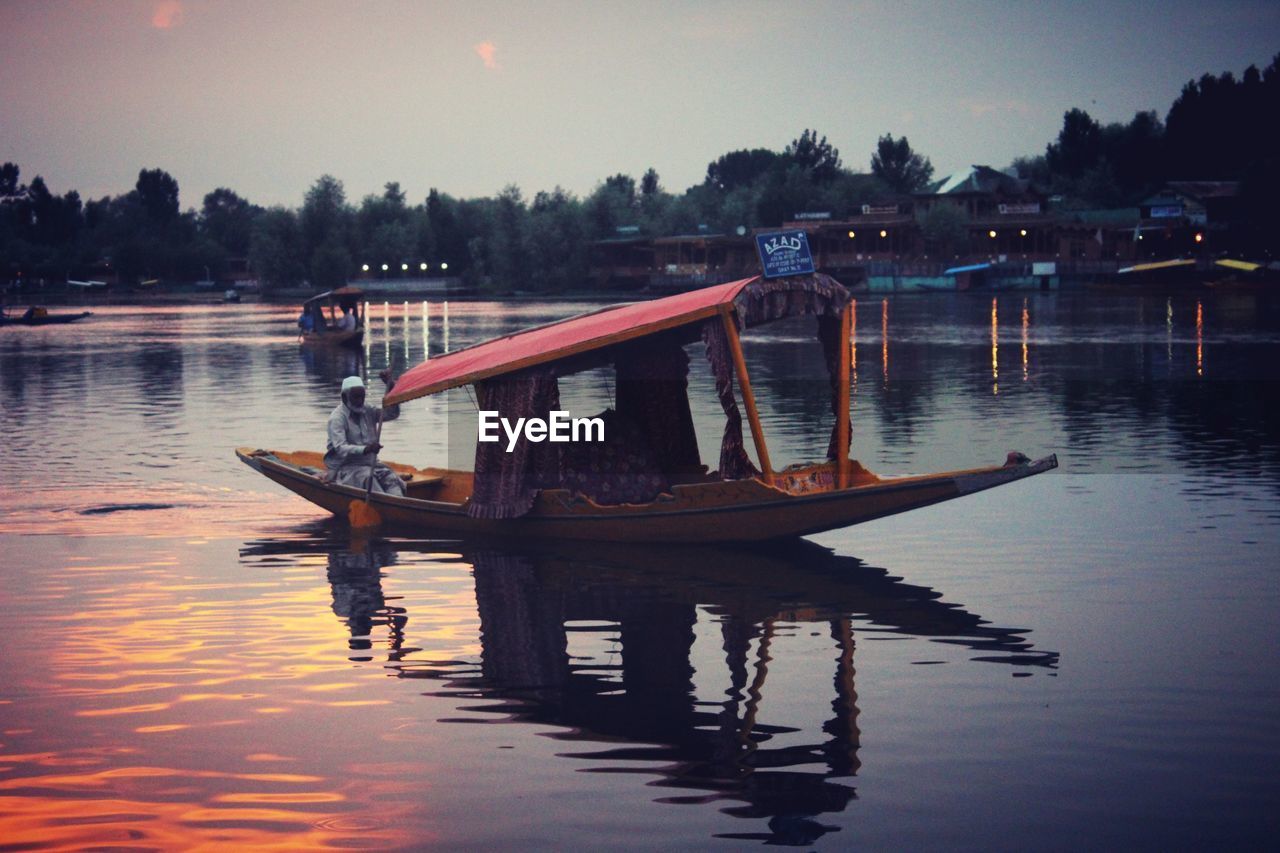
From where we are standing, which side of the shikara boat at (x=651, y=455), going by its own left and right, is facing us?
right

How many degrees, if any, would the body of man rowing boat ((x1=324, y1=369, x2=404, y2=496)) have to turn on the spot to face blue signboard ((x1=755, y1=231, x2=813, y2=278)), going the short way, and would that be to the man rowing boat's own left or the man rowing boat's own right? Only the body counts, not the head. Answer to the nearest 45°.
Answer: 0° — they already face it
